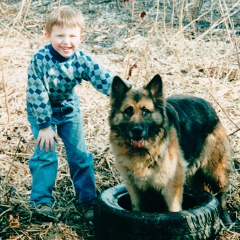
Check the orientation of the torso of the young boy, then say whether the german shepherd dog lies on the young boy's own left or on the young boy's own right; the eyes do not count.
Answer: on the young boy's own left

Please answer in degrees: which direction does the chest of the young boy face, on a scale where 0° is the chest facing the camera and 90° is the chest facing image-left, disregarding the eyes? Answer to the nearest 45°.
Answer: approximately 0°

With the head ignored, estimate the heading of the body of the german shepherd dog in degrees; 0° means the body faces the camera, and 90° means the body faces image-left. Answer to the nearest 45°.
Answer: approximately 45°
